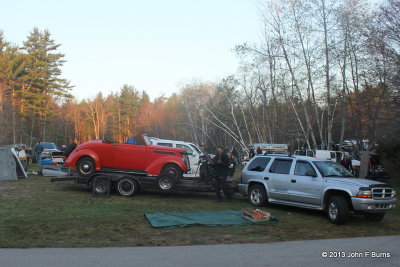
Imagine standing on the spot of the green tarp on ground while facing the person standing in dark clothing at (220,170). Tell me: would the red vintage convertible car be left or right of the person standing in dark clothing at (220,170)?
left

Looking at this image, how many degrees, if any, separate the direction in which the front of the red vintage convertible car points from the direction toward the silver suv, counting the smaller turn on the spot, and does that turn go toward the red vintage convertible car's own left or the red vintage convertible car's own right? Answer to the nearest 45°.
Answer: approximately 45° to the red vintage convertible car's own right

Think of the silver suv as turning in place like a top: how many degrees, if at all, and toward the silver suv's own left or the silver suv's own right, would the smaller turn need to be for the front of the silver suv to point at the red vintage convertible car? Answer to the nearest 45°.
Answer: approximately 135° to the silver suv's own right

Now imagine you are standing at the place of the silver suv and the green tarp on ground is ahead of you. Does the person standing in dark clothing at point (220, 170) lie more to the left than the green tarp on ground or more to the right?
right

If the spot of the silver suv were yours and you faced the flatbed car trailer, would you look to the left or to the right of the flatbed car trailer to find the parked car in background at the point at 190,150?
right

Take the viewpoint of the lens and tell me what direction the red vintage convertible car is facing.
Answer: facing to the right of the viewer

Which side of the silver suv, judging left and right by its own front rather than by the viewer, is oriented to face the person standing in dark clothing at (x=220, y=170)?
back

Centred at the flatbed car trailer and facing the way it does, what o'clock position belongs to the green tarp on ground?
The green tarp on ground is roughly at 2 o'clock from the flatbed car trailer.

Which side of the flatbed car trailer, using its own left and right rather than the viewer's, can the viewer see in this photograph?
right
